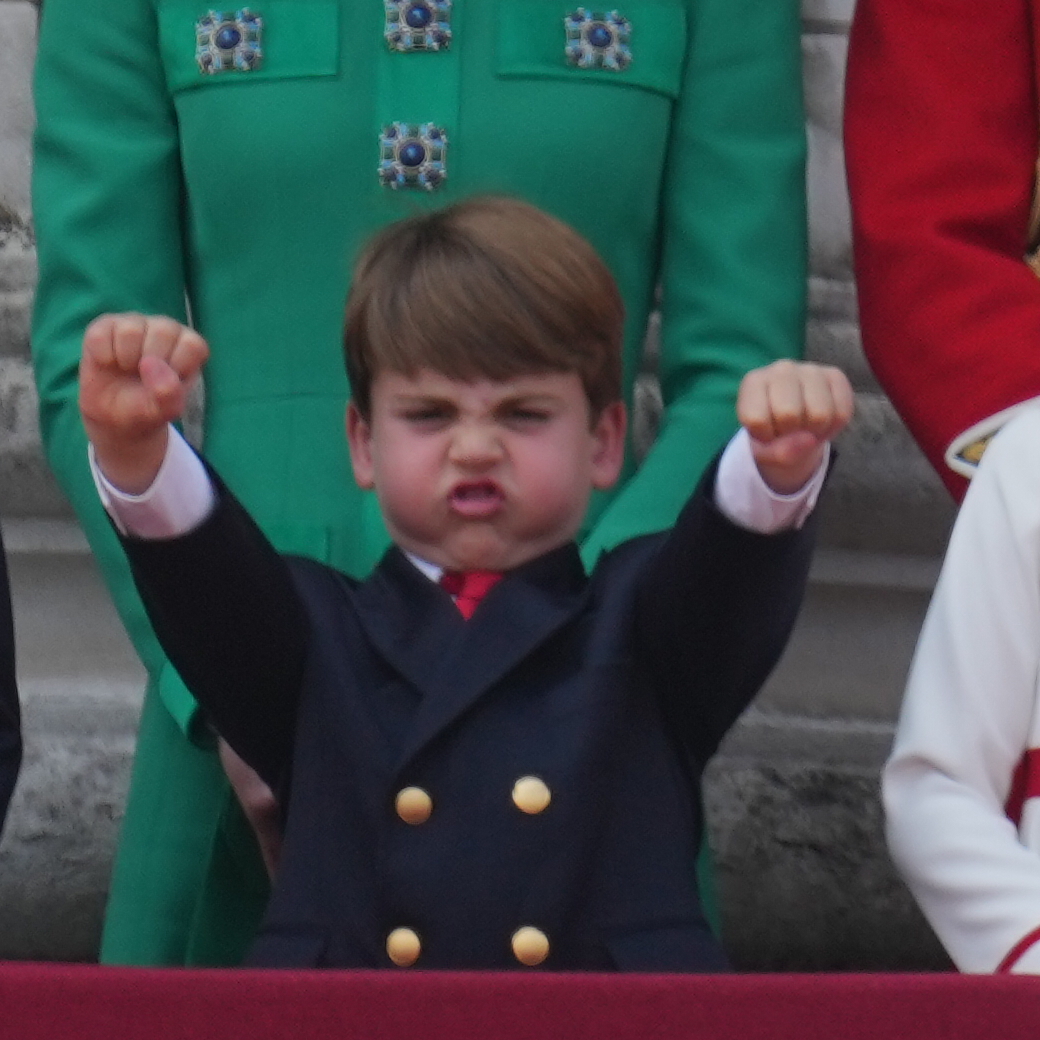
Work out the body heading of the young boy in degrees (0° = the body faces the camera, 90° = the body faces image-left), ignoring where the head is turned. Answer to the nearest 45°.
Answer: approximately 0°
